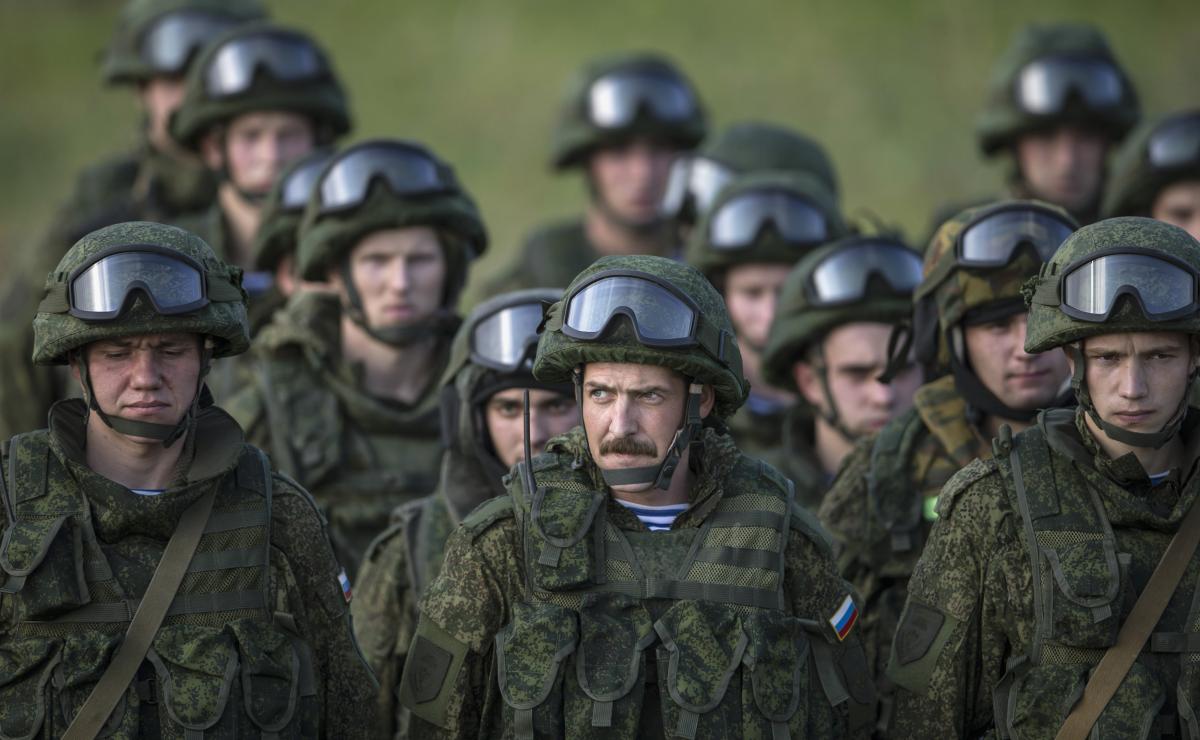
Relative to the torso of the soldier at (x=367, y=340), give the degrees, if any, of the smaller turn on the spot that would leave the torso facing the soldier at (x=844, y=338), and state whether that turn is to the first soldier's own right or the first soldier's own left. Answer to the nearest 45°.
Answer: approximately 90° to the first soldier's own left

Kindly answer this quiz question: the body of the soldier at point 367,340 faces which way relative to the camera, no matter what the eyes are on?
toward the camera

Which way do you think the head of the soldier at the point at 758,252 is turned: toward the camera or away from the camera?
toward the camera

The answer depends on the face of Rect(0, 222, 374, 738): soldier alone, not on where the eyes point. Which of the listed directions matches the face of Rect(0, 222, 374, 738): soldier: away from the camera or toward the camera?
toward the camera

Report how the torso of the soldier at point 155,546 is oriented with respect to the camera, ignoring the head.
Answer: toward the camera

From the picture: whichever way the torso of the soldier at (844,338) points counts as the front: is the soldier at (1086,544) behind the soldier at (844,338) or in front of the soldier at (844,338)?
in front

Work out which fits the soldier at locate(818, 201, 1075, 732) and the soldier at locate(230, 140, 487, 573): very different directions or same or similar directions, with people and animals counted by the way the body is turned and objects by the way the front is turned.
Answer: same or similar directions

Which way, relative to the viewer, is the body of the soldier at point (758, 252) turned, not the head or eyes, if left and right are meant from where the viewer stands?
facing the viewer

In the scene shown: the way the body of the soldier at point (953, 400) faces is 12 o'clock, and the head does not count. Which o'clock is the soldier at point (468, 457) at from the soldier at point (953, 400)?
the soldier at point (468, 457) is roughly at 4 o'clock from the soldier at point (953, 400).

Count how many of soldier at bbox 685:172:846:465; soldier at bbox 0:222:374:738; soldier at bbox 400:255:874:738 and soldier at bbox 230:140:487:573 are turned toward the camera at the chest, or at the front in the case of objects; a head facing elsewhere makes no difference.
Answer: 4

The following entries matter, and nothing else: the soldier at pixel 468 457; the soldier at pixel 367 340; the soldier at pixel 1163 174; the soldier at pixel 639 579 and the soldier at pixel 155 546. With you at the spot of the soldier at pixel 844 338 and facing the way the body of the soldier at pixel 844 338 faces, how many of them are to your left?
1

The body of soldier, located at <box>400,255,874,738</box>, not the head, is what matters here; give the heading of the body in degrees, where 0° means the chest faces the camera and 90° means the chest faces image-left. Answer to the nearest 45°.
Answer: approximately 0°

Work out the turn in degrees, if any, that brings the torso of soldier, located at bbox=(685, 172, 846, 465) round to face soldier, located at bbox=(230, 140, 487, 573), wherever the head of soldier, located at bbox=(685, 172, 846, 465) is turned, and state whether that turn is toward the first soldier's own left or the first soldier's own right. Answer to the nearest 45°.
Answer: approximately 45° to the first soldier's own right
